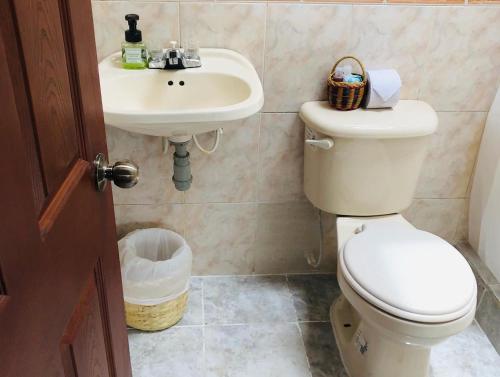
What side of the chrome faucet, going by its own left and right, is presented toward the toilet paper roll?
left

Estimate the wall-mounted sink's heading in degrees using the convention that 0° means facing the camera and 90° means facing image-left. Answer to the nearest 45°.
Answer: approximately 0°

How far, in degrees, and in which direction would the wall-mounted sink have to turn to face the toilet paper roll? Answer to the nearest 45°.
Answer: approximately 90° to its left
